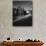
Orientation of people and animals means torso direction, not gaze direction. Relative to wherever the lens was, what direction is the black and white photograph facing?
facing the viewer
